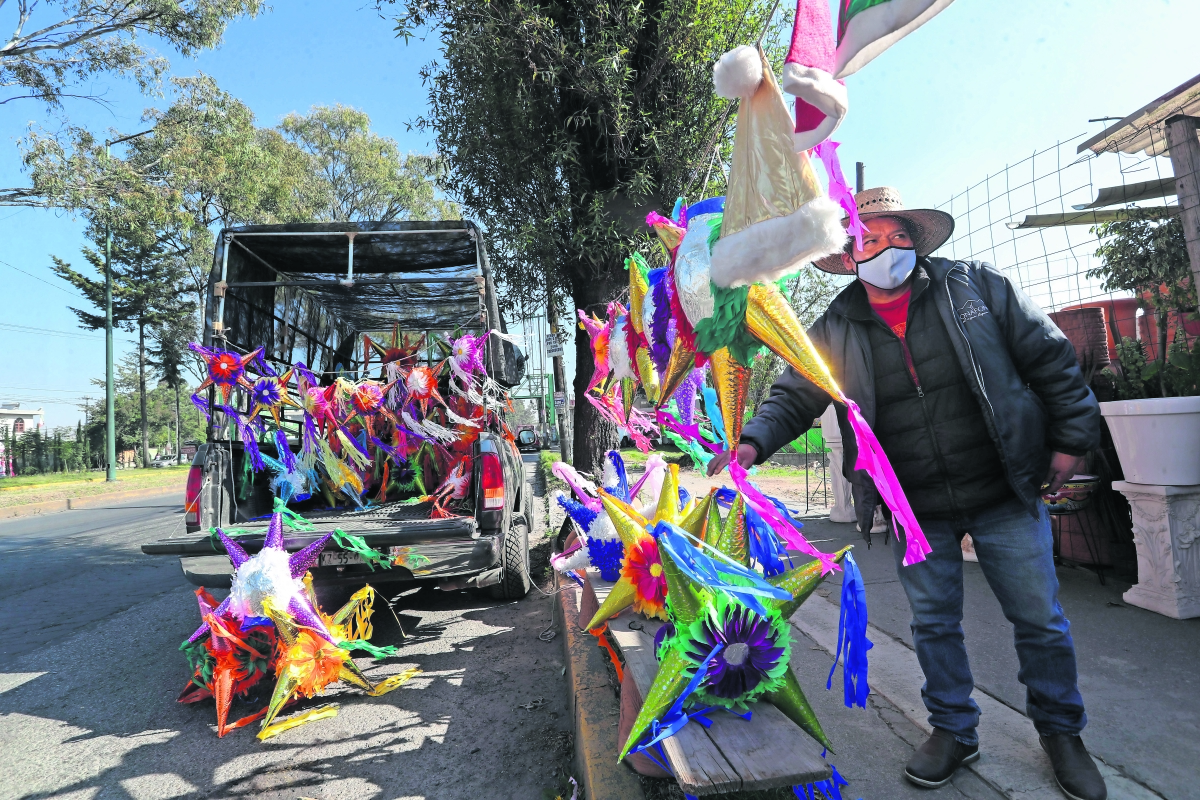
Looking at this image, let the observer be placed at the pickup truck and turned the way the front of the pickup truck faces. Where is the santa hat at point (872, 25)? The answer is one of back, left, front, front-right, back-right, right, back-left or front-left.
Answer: back

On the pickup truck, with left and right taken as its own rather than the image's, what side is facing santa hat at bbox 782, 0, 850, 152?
back

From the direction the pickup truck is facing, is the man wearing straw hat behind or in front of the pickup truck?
behind

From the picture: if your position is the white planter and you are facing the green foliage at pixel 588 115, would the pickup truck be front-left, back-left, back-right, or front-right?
front-left

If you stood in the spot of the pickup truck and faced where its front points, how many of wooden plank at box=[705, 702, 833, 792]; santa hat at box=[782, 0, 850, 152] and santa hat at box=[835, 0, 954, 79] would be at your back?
3

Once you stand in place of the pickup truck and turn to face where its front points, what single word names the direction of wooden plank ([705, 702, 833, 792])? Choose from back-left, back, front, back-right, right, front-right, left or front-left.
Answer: back

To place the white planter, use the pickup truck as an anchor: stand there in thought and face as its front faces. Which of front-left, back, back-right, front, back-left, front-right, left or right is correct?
back-right

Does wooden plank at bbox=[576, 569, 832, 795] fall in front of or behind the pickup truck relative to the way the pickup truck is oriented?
behind

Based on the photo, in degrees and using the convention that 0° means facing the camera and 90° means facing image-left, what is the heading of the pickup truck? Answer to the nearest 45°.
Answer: approximately 180°
